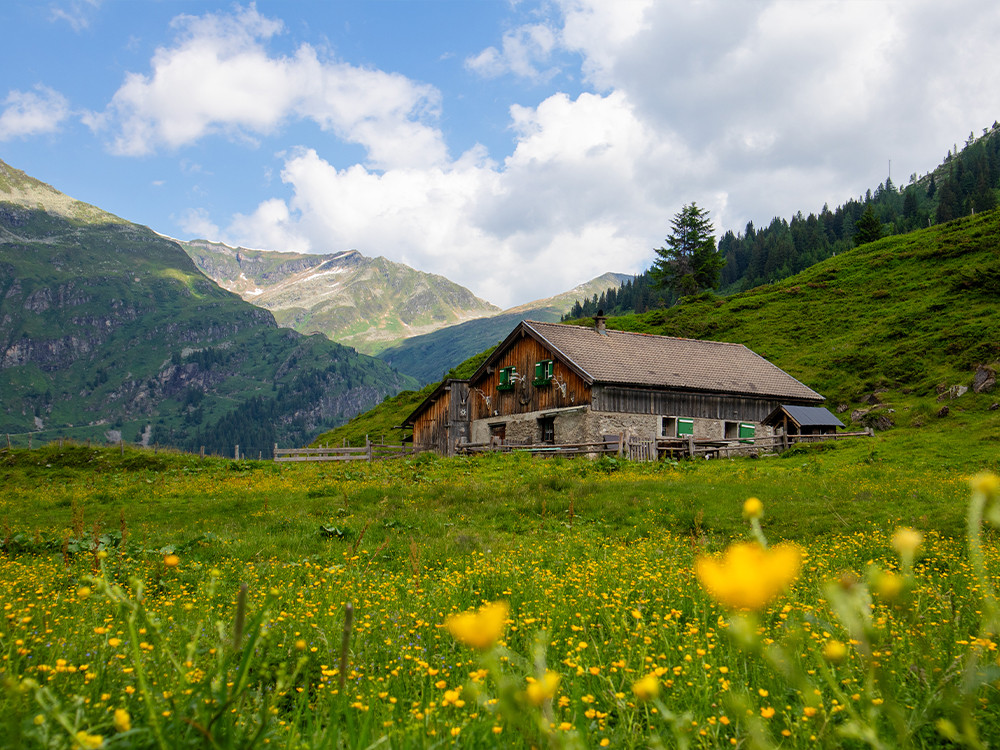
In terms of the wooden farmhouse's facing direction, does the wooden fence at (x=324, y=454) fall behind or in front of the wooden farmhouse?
in front

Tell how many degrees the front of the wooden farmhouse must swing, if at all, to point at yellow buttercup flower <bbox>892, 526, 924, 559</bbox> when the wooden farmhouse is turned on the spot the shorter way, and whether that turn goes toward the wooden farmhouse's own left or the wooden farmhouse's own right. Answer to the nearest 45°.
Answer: approximately 45° to the wooden farmhouse's own left

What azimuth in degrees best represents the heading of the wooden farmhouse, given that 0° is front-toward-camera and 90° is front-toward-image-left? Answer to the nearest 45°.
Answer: approximately 45°

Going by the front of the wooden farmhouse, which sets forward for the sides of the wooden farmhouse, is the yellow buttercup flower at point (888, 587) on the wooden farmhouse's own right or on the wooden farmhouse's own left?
on the wooden farmhouse's own left
